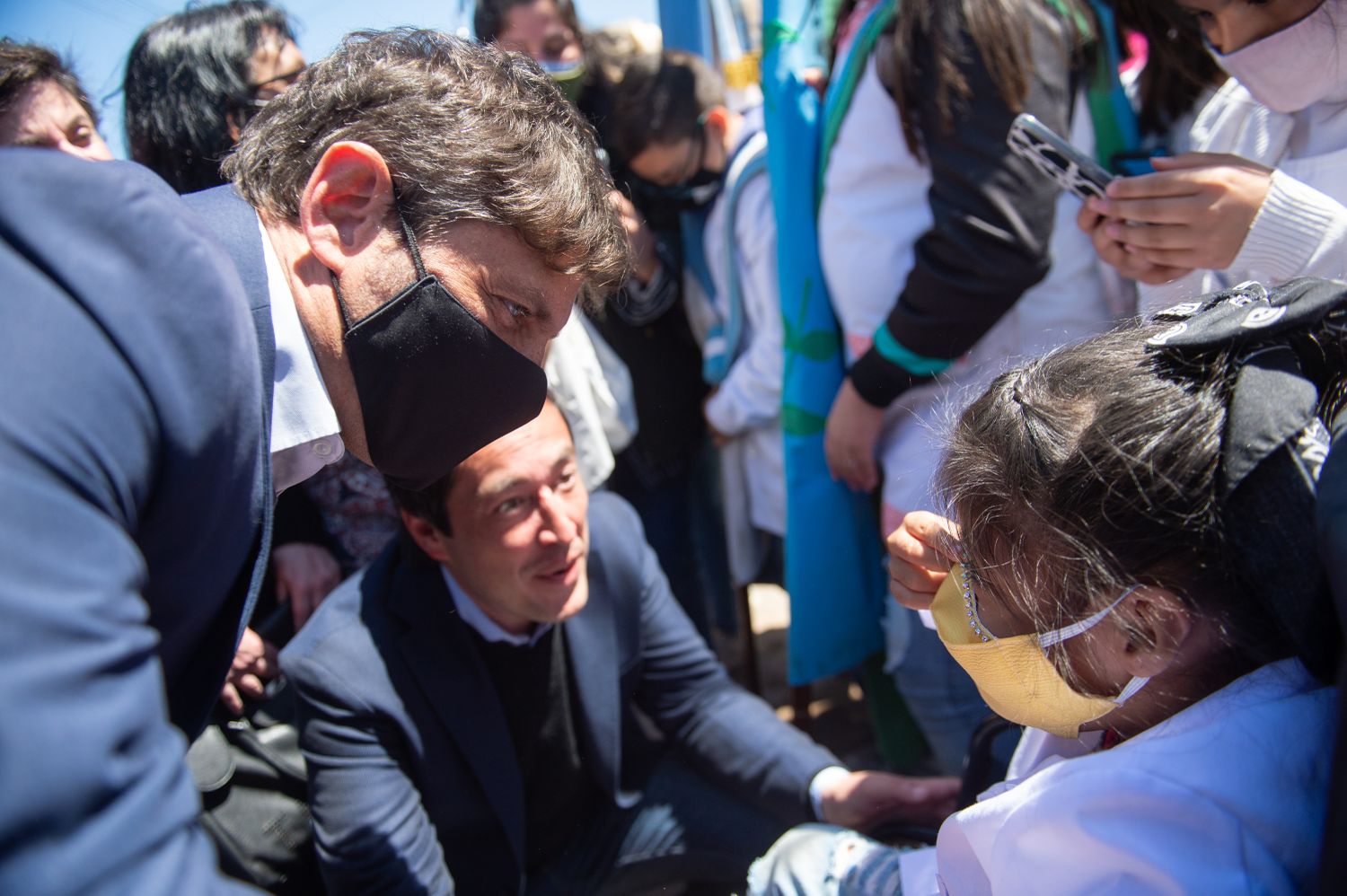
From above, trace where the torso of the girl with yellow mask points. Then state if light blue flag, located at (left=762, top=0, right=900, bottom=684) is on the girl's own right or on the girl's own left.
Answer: on the girl's own right

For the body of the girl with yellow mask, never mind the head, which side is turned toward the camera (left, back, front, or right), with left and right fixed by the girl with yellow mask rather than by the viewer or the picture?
left

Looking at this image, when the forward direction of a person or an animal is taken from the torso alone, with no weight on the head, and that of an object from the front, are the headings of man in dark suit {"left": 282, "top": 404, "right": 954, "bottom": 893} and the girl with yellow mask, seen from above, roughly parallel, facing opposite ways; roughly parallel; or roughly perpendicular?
roughly parallel, facing opposite ways

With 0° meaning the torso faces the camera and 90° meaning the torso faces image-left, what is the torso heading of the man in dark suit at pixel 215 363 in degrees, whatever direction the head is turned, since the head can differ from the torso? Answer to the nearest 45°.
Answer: approximately 270°

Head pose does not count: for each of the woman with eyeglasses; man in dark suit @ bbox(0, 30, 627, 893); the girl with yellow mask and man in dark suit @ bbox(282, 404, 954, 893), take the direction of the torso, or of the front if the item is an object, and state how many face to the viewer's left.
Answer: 1

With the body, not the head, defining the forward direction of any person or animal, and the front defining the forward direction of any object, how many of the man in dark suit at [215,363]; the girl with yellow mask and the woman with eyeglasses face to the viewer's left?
1

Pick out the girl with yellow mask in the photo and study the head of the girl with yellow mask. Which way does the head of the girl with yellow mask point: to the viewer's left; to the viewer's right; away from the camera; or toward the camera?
to the viewer's left

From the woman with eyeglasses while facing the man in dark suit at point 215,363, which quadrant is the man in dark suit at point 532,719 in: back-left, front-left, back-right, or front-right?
front-left
